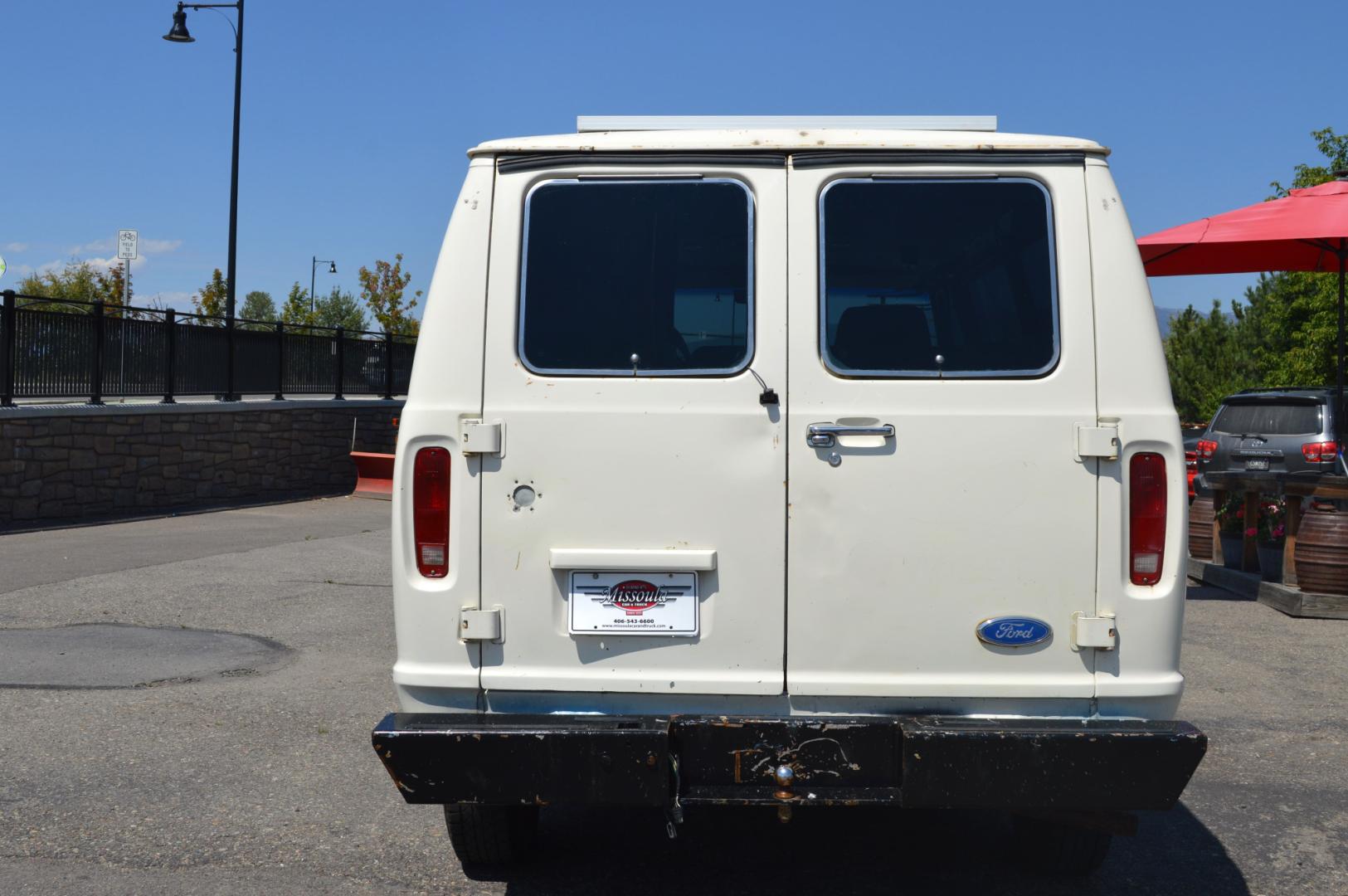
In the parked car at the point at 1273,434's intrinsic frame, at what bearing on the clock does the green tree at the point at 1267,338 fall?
The green tree is roughly at 12 o'clock from the parked car.

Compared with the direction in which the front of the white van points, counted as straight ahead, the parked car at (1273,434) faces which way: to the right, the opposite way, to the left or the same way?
the same way

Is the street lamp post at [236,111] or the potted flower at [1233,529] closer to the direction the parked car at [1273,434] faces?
the street lamp post

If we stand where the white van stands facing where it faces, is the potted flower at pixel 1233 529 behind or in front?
in front

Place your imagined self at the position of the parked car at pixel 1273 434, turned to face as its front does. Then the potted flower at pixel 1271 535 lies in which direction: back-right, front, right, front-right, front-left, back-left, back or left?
back

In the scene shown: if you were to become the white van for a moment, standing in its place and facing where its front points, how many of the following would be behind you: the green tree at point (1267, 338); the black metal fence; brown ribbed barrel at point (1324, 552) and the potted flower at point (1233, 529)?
0

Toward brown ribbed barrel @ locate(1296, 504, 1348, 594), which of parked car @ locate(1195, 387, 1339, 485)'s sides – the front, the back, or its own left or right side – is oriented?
back

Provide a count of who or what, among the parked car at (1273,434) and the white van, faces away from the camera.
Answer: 2

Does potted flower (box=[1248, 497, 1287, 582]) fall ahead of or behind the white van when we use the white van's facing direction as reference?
ahead

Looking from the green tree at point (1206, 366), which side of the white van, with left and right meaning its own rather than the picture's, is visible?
front

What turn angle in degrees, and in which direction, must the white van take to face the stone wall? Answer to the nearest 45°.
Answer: approximately 45° to its left

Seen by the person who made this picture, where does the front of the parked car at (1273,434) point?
facing away from the viewer

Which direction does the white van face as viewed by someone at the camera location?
facing away from the viewer

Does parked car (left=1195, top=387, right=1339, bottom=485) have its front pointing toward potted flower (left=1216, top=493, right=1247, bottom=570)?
no

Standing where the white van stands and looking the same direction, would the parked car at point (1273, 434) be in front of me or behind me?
in front

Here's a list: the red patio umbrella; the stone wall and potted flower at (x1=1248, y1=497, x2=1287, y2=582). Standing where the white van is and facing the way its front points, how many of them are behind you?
0

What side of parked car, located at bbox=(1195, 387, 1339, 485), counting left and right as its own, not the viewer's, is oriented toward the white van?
back
